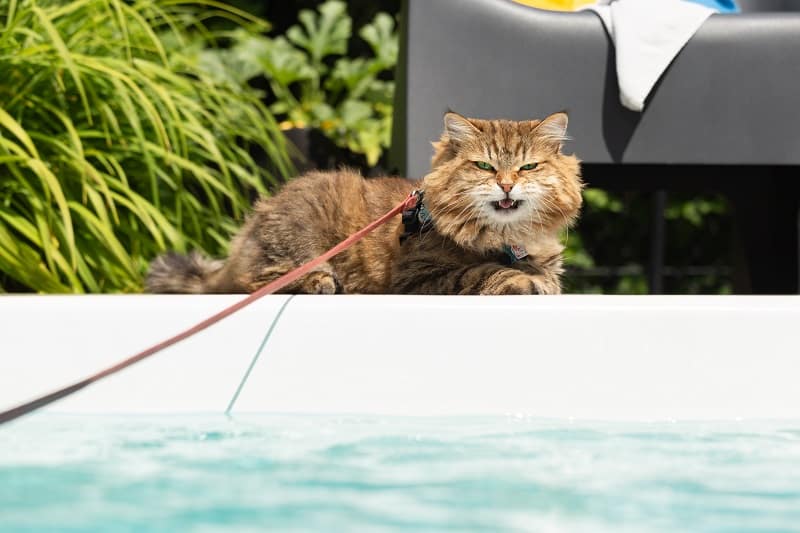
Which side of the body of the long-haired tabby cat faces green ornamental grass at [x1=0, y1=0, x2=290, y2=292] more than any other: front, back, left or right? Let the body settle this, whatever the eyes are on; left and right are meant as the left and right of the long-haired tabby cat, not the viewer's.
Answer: back

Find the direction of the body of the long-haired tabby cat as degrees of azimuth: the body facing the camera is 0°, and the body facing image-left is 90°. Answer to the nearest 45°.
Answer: approximately 315°

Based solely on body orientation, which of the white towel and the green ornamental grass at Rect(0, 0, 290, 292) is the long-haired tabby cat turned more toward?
the white towel

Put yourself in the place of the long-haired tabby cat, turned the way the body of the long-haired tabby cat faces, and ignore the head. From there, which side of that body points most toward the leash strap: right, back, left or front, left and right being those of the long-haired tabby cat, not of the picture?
right

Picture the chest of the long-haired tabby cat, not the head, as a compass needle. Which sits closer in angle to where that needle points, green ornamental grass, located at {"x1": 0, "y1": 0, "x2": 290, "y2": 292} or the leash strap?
the leash strap

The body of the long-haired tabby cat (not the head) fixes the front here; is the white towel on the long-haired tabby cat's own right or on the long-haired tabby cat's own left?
on the long-haired tabby cat's own left

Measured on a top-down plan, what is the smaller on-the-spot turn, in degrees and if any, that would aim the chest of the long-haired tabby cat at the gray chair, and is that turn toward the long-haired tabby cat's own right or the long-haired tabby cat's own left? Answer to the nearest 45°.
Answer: approximately 90° to the long-haired tabby cat's own left
